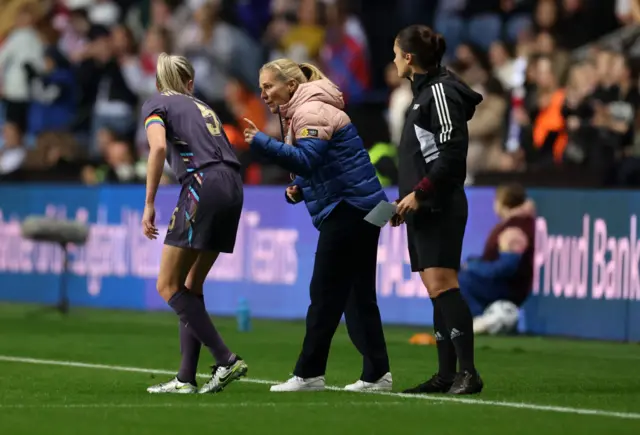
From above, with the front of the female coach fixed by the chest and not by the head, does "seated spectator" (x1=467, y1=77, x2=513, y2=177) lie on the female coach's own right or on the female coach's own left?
on the female coach's own right

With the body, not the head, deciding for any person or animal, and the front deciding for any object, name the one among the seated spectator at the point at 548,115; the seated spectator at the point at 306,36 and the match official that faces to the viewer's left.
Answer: the match official

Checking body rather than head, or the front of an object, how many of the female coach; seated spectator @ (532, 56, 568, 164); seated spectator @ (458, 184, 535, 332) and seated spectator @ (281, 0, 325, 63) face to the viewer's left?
2

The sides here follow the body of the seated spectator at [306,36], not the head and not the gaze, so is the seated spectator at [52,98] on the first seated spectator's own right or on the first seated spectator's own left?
on the first seated spectator's own right

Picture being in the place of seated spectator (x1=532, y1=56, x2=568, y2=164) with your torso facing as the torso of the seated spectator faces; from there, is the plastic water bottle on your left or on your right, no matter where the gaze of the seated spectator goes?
on your right

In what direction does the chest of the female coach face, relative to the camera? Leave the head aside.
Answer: to the viewer's left

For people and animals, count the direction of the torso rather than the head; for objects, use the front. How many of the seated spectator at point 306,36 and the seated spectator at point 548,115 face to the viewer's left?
0

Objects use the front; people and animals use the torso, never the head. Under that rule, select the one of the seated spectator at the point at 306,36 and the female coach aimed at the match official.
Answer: the seated spectator

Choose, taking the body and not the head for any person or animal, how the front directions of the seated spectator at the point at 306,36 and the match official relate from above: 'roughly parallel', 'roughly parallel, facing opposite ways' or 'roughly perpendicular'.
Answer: roughly perpendicular

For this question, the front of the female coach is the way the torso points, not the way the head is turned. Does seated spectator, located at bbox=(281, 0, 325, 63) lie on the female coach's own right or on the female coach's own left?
on the female coach's own right

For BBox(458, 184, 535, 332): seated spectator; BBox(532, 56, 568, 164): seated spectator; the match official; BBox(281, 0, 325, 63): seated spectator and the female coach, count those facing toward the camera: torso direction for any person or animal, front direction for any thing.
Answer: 2

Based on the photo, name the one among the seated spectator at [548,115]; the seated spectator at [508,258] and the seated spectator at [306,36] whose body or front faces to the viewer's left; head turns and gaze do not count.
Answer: the seated spectator at [508,258]

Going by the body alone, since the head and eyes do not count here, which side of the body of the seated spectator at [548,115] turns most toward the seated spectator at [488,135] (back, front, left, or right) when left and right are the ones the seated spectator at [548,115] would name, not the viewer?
right

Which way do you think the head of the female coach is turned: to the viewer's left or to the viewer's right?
to the viewer's left

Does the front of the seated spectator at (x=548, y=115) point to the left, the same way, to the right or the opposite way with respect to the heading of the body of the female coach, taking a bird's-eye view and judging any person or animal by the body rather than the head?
to the left

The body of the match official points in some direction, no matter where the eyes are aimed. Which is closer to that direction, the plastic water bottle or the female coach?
the female coach

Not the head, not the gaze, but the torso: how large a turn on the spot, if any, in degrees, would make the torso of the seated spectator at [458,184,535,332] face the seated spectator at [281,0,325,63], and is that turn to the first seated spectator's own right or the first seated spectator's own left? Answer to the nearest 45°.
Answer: approximately 45° to the first seated spectator's own right

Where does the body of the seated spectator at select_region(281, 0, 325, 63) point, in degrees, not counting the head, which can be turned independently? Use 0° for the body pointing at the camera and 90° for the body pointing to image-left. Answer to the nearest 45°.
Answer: approximately 0°

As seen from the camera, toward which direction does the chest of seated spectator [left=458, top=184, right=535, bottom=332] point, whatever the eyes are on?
to the viewer's left
